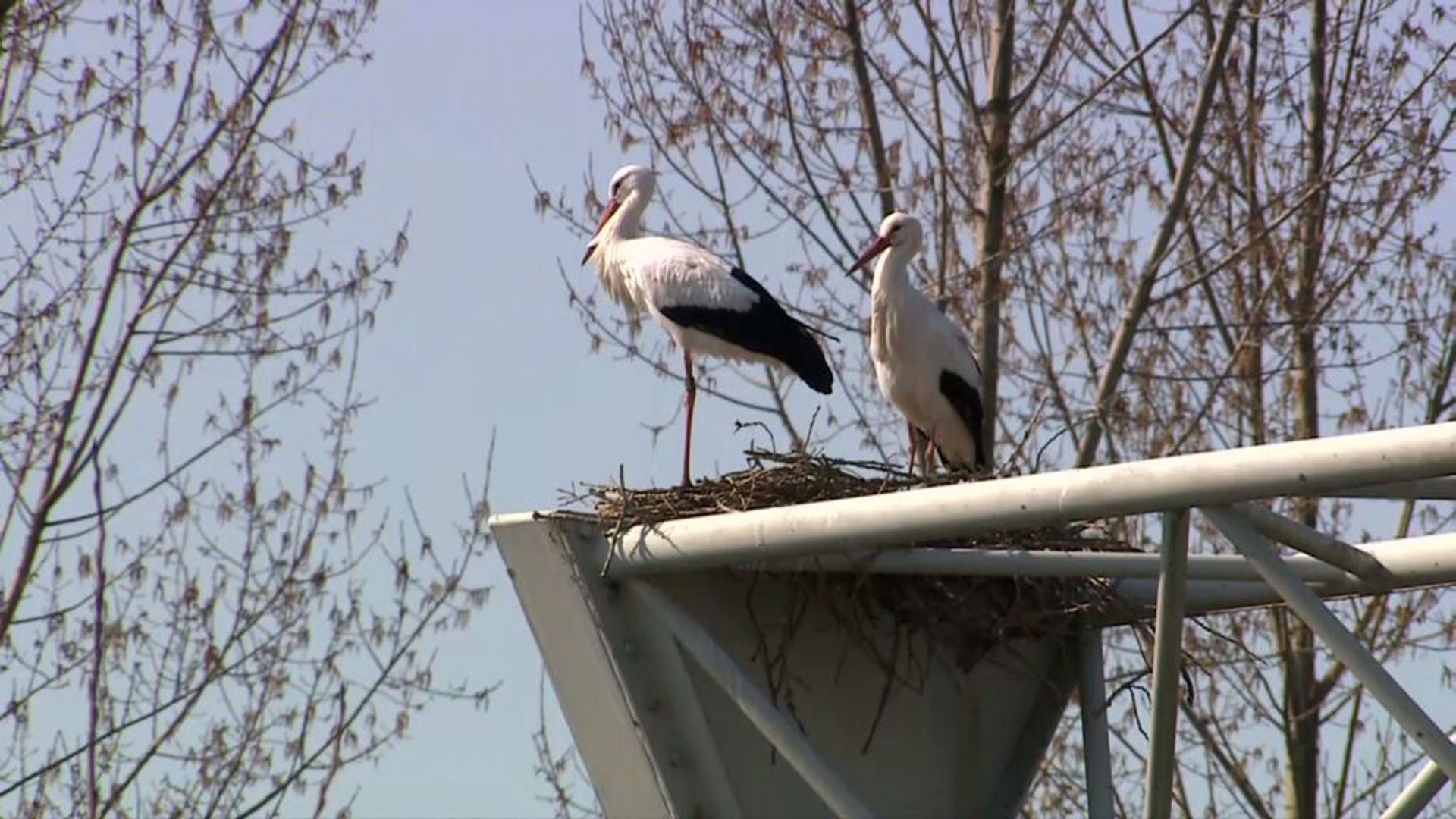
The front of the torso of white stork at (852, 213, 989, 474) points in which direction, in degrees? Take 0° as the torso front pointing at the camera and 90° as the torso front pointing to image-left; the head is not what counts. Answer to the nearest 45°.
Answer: approximately 45°

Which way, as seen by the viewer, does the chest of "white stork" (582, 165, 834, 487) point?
to the viewer's left

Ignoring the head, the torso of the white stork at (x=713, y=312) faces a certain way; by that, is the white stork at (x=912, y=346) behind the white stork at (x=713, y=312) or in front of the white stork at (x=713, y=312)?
behind

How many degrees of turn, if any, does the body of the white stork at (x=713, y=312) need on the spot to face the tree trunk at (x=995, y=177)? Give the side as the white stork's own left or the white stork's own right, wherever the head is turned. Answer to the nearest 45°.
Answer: approximately 135° to the white stork's own right
